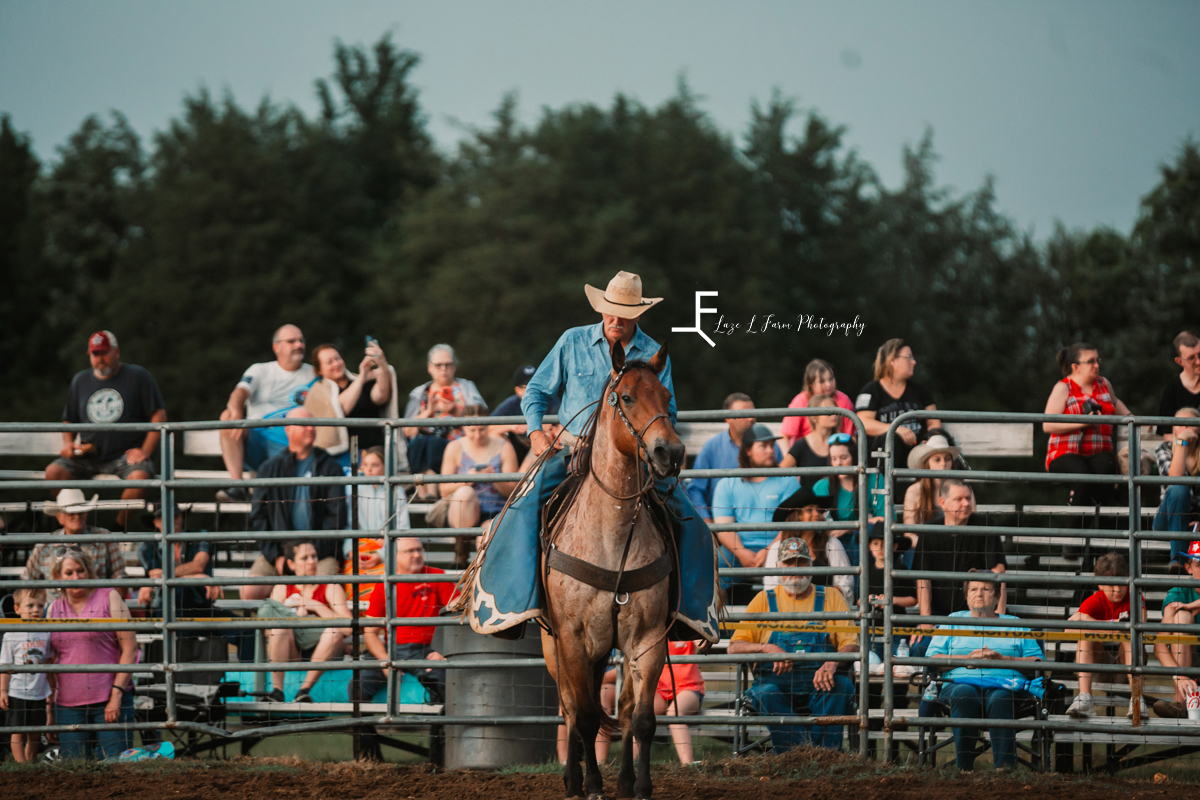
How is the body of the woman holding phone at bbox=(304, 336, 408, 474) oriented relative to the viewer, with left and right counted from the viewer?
facing the viewer and to the right of the viewer

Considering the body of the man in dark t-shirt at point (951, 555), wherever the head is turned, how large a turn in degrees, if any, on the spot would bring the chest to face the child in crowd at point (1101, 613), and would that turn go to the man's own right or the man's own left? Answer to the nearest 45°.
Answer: approximately 90° to the man's own left

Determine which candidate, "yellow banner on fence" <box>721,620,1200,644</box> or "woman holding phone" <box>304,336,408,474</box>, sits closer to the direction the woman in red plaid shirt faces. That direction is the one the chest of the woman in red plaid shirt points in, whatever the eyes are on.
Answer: the yellow banner on fence

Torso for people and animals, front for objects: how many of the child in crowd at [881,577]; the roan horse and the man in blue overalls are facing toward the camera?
3

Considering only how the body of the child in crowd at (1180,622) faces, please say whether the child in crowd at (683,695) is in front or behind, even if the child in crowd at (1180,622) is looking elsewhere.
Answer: in front

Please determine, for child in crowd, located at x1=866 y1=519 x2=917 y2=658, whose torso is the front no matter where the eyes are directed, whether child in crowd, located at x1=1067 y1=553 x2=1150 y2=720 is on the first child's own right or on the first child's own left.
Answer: on the first child's own left
